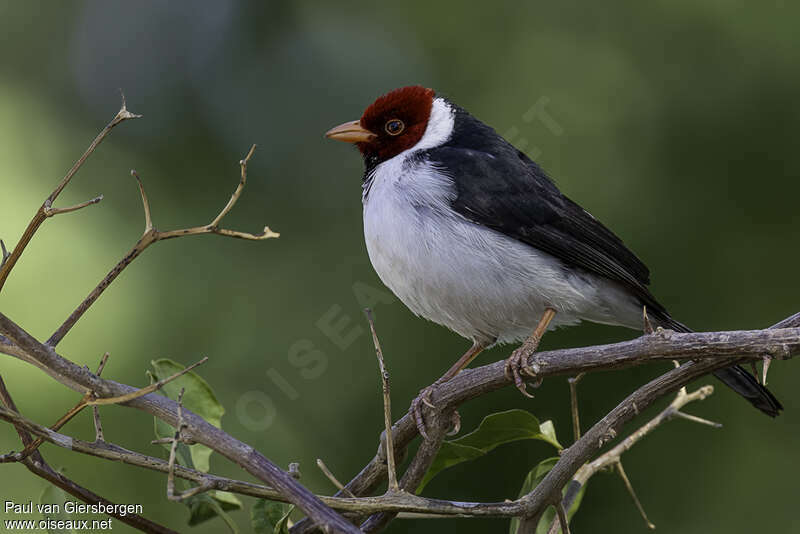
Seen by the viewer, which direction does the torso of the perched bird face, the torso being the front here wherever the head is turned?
to the viewer's left
